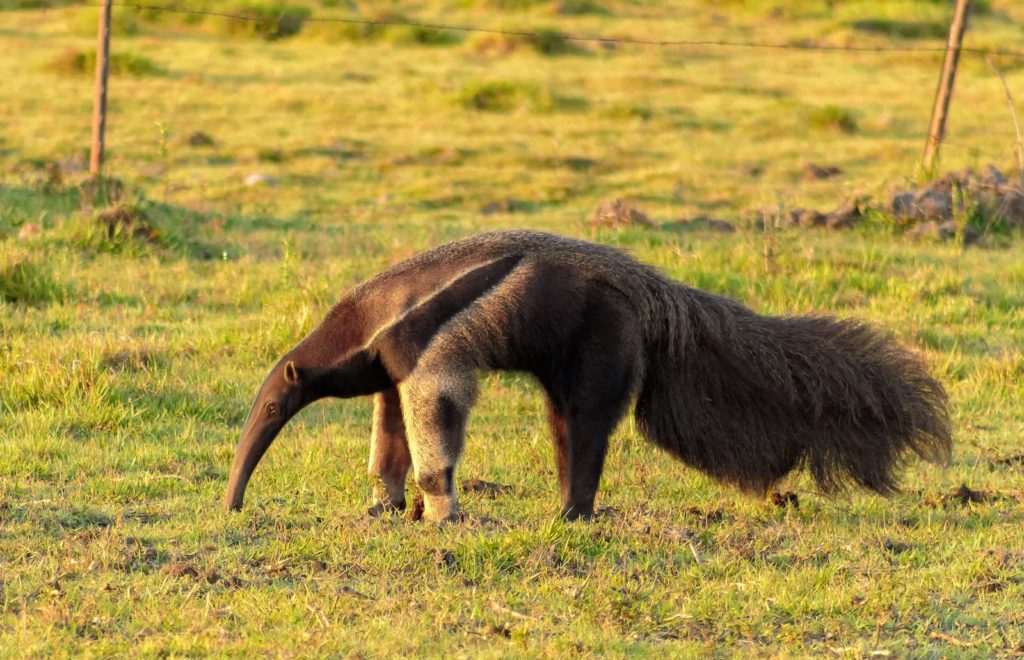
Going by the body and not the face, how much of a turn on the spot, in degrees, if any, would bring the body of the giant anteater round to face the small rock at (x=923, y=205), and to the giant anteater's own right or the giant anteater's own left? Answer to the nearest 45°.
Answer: approximately 90° to the giant anteater's own right

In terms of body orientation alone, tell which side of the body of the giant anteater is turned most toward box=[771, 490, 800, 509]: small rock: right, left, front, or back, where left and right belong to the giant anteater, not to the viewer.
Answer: back

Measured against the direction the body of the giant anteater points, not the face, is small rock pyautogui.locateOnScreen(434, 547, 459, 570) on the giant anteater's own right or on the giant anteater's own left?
on the giant anteater's own left

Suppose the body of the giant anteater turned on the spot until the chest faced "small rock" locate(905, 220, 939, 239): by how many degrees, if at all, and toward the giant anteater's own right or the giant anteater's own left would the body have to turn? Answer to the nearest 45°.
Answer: approximately 90° to the giant anteater's own right

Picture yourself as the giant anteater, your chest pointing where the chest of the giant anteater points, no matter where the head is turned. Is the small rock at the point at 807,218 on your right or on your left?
on your right

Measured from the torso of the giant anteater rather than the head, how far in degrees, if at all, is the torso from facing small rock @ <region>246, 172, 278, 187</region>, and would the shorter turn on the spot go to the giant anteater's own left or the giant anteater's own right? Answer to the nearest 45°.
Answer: approximately 90° to the giant anteater's own right

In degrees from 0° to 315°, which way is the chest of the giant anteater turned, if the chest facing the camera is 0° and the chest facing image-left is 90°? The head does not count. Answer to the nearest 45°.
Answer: approximately 90°

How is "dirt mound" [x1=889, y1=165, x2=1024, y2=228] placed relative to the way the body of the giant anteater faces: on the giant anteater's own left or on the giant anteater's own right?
on the giant anteater's own right

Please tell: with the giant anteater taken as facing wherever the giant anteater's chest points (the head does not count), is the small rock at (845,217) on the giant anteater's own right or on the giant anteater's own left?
on the giant anteater's own right

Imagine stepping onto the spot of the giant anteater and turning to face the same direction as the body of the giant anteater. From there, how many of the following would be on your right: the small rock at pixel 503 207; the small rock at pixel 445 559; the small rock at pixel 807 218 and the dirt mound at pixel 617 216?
3

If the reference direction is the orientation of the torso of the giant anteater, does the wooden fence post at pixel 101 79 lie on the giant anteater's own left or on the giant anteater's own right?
on the giant anteater's own right
